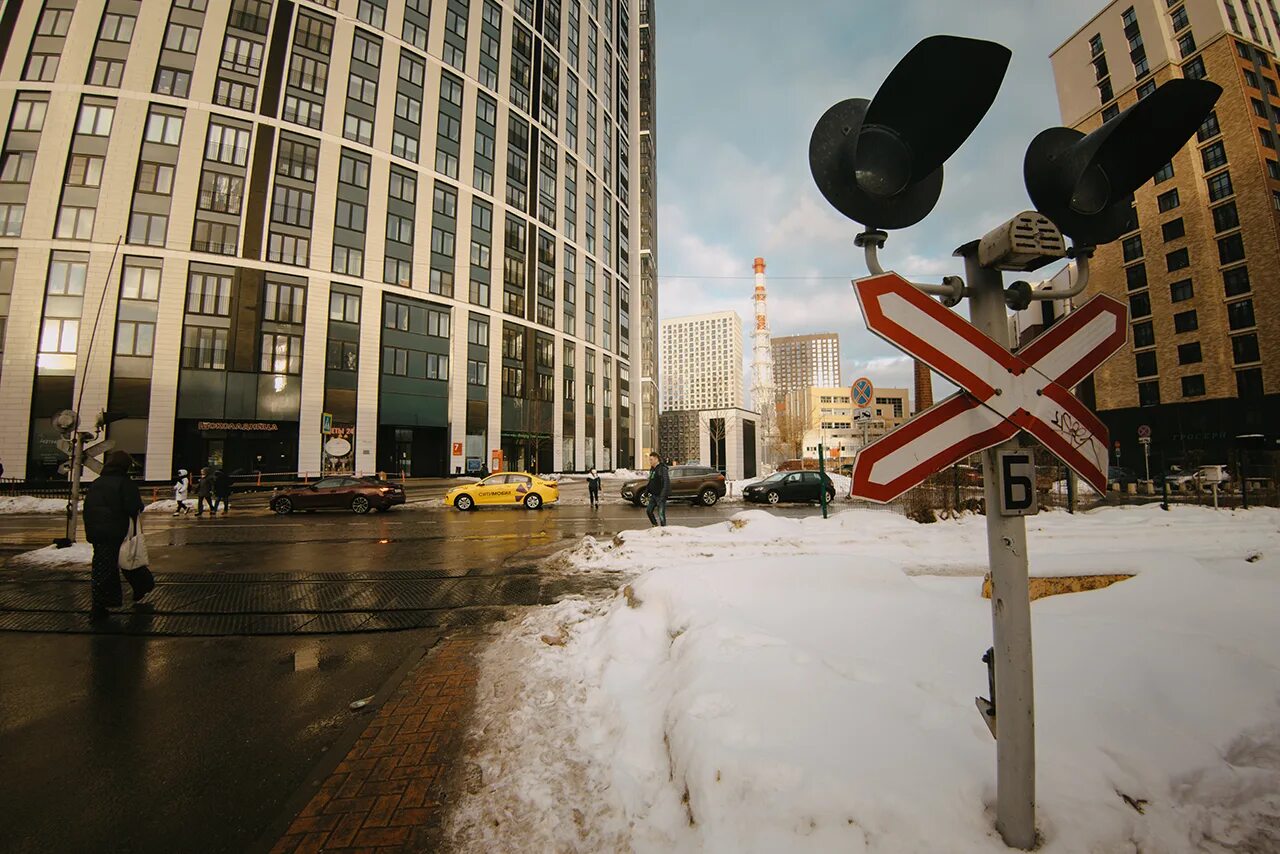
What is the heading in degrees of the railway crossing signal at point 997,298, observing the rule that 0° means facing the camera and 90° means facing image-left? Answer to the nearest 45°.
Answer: approximately 315°

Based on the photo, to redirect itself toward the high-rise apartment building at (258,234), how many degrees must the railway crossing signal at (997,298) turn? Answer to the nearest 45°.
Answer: approximately 135° to its right

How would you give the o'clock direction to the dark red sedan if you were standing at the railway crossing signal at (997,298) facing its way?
The dark red sedan is roughly at 5 o'clock from the railway crossing signal.

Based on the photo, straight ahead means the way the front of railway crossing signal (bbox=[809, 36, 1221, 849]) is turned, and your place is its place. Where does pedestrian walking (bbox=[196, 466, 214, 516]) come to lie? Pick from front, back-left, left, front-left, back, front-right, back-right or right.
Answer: back-right

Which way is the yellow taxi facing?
to the viewer's left

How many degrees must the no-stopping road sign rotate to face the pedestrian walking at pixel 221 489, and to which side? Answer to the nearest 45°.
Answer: approximately 90° to its right

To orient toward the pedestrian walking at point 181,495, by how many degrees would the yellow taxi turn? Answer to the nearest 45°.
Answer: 0° — it already faces them

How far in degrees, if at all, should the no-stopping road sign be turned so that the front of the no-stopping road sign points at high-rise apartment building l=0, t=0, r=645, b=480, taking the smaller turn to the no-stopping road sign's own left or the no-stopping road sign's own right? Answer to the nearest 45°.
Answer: approximately 90° to the no-stopping road sign's own right

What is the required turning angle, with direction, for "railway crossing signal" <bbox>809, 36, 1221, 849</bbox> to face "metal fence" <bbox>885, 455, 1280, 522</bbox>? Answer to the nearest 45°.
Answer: approximately 135° to its left

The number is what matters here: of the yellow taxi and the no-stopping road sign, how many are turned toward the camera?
1

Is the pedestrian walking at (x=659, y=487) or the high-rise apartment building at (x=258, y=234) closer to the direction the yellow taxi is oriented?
the high-rise apartment building

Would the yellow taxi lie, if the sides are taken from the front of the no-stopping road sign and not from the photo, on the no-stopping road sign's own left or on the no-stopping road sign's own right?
on the no-stopping road sign's own right

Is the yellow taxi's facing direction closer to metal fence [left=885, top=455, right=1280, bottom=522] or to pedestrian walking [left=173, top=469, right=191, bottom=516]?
the pedestrian walking

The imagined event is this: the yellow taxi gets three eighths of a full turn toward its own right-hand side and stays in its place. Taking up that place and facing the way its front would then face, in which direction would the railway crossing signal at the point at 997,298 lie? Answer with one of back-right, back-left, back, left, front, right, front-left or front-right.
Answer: back-right
